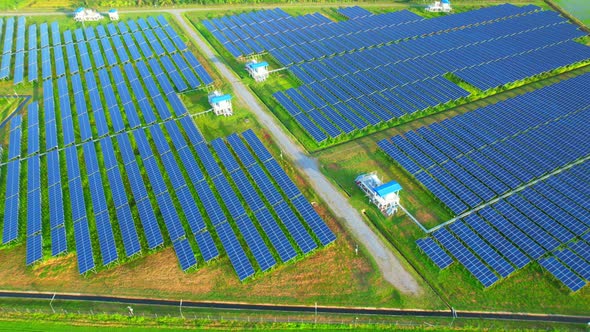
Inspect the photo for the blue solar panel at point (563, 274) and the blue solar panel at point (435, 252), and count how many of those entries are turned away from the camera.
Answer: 0

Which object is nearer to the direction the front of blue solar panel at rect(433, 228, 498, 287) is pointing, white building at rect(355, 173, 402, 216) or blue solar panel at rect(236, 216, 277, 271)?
the blue solar panel

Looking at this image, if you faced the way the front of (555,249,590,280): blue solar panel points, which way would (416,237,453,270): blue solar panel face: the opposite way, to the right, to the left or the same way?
the same way

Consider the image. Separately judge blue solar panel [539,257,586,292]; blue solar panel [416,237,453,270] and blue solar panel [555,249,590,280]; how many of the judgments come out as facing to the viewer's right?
0

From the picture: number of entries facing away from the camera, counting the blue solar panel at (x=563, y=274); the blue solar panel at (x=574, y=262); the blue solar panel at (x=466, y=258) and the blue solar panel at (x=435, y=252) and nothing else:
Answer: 0

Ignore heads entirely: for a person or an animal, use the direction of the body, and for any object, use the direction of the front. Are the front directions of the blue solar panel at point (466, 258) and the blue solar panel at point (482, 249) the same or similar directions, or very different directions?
same or similar directions
